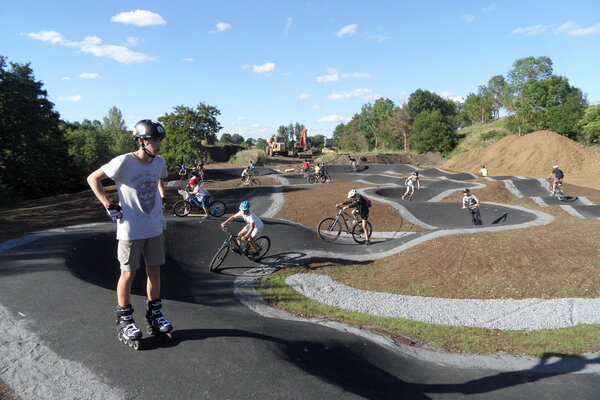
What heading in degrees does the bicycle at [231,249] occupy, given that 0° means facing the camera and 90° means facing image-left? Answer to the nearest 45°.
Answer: approximately 45°

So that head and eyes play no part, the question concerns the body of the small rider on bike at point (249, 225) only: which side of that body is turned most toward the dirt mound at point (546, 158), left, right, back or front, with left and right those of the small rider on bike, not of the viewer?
back

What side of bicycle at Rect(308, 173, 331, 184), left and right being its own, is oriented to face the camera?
left

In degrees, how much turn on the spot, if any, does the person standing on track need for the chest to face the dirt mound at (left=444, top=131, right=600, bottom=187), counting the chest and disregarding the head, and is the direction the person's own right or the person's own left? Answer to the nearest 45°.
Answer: approximately 90° to the person's own left

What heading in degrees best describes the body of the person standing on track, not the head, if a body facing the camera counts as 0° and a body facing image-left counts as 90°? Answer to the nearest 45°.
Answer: approximately 315°
